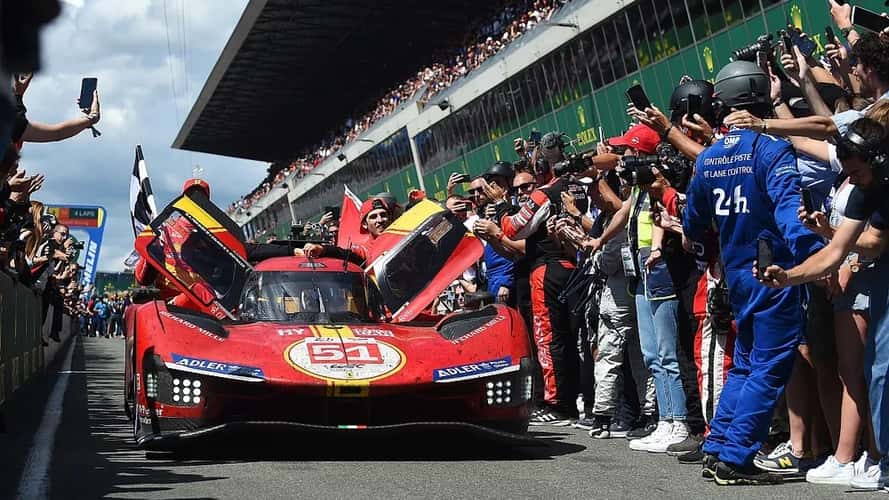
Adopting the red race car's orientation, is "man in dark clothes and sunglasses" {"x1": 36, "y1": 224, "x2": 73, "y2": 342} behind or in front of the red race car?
behind

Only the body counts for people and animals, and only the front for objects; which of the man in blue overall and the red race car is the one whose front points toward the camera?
the red race car

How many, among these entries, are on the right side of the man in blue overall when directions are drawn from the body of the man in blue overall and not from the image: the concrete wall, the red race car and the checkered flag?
0

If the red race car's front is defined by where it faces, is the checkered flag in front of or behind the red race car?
behind

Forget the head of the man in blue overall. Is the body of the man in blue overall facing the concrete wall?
no

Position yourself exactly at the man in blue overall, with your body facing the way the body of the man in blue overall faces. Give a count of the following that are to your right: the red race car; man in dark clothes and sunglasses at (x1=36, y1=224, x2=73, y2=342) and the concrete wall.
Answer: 0

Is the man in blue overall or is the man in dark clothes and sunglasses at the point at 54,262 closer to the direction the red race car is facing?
the man in blue overall

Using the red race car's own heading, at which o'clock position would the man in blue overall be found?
The man in blue overall is roughly at 10 o'clock from the red race car.

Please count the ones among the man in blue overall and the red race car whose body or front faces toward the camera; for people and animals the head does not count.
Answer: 1

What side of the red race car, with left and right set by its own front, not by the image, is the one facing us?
front

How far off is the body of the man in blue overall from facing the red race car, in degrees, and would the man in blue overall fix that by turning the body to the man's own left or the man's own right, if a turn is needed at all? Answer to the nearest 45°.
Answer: approximately 135° to the man's own left
